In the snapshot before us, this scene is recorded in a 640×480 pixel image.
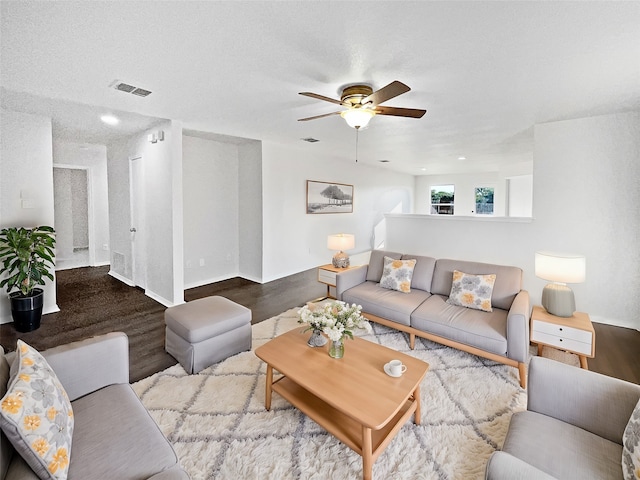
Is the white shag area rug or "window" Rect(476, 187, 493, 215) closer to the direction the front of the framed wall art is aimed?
the white shag area rug

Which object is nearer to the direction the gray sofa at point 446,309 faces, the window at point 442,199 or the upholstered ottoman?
the upholstered ottoman

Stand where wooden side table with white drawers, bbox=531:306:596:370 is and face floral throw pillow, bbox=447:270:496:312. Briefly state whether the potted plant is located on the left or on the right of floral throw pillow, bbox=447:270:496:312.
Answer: left

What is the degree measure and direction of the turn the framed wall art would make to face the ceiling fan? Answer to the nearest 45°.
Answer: approximately 45° to its right

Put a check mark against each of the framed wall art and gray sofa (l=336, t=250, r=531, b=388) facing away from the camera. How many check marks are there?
0

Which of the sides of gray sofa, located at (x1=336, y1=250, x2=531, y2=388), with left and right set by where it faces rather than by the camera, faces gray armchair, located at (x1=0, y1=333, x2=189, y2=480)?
front

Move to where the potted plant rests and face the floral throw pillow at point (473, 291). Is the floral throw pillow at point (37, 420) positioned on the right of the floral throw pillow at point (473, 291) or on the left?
right

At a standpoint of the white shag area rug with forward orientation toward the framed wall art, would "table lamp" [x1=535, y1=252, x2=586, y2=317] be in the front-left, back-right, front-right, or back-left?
front-right

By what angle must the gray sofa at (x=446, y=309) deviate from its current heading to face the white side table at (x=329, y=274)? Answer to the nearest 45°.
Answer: approximately 90° to its right

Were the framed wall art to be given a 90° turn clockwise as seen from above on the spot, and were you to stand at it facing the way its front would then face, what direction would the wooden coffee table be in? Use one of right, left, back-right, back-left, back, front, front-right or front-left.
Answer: front-left

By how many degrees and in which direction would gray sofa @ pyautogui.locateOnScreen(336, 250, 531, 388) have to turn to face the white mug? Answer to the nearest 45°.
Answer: approximately 45° to its left

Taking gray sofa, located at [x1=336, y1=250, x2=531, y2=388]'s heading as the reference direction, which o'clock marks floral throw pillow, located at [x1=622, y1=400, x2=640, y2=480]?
The floral throw pillow is roughly at 10 o'clock from the gray sofa.

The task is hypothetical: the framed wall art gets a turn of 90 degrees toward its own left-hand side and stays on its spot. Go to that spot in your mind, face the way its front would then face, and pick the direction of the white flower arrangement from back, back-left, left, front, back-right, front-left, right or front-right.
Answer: back-right

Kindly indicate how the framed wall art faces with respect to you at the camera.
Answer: facing the viewer and to the right of the viewer

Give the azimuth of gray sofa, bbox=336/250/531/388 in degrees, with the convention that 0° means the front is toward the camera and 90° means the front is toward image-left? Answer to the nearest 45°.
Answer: approximately 45°
